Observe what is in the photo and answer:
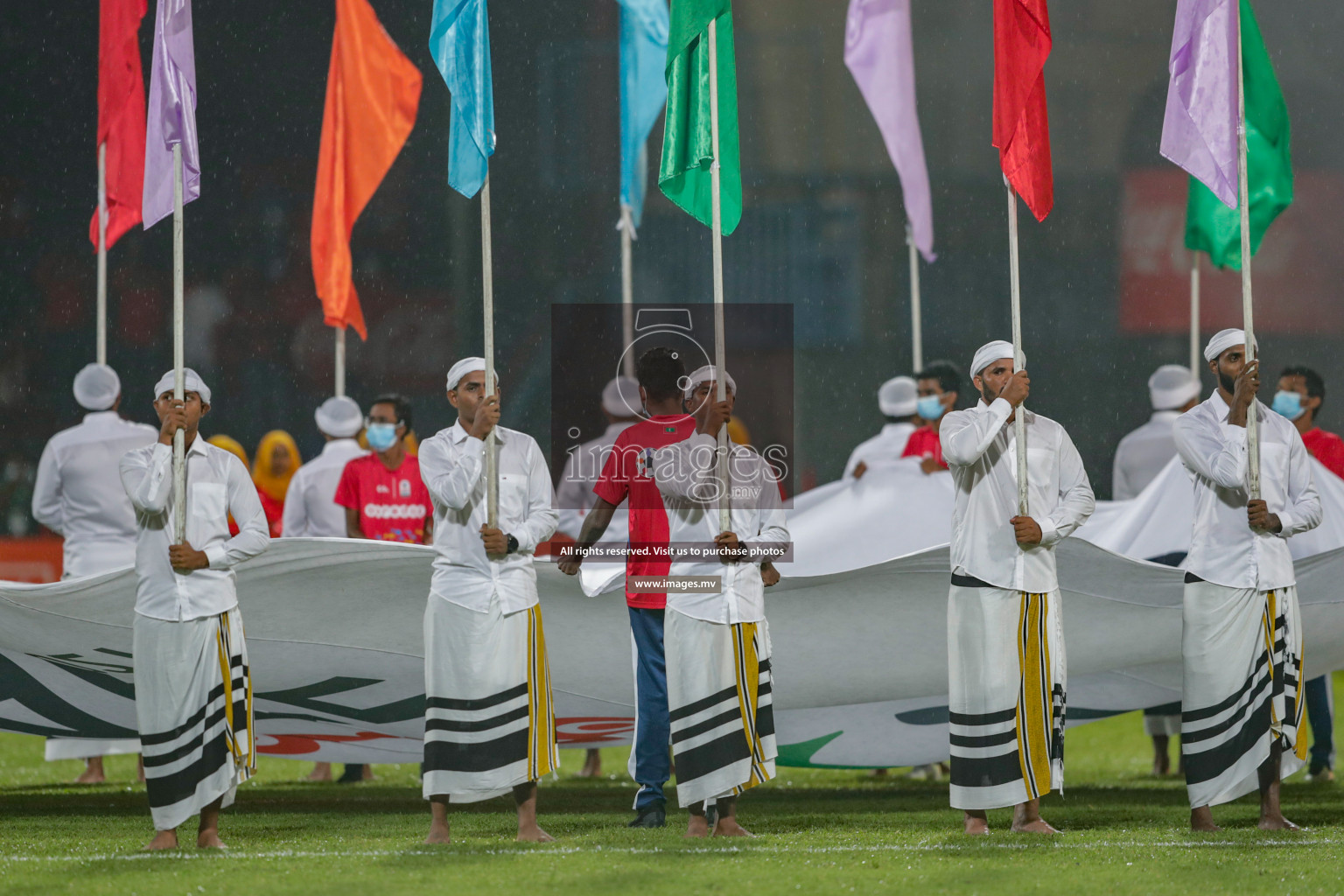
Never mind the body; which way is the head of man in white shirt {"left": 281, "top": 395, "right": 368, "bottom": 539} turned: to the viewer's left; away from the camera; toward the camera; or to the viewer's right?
away from the camera

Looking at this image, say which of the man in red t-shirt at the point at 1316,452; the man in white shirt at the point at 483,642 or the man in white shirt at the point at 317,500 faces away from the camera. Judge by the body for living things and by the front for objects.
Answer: the man in white shirt at the point at 317,500

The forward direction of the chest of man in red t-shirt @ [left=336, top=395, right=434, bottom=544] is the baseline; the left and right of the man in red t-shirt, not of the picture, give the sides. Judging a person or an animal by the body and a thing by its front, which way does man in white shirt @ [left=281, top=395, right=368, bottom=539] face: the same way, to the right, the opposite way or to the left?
the opposite way

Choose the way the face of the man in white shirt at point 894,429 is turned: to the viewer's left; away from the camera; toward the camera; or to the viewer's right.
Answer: away from the camera

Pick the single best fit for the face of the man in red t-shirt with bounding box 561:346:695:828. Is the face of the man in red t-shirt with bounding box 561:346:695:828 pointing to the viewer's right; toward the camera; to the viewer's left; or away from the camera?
away from the camera
